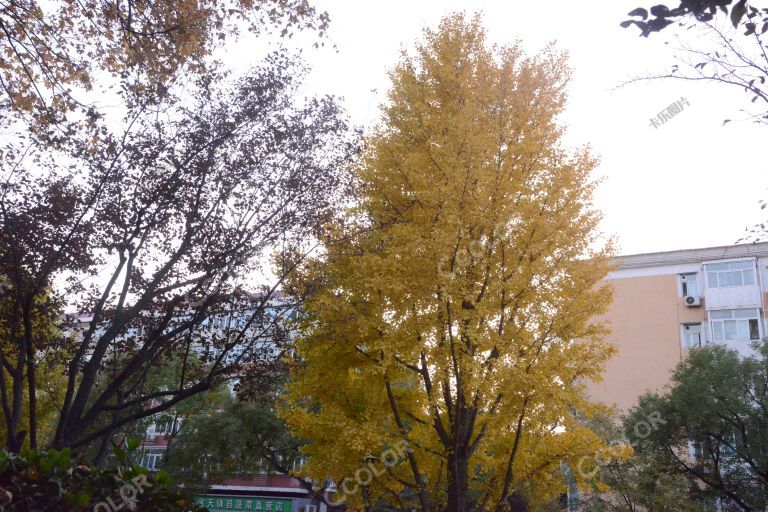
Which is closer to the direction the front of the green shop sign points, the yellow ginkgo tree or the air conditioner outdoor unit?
the yellow ginkgo tree

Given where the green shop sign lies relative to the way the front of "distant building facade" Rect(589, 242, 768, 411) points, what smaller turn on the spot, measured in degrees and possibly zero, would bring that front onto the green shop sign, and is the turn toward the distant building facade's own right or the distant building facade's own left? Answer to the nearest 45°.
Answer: approximately 90° to the distant building facade's own right

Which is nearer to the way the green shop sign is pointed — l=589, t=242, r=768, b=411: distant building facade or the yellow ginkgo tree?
the yellow ginkgo tree

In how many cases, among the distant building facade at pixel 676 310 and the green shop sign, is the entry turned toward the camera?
2

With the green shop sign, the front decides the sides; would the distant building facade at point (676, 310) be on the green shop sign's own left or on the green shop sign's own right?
on the green shop sign's own left

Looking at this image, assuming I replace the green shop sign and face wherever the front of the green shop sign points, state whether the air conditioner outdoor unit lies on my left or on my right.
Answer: on my left

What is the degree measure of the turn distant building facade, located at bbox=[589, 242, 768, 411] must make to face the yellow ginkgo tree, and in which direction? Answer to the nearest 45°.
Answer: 0° — it already faces it

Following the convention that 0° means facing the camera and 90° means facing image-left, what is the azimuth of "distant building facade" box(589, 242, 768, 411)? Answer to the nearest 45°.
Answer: approximately 0°

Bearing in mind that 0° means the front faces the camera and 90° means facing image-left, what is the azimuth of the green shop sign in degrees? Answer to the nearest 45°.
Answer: approximately 0°

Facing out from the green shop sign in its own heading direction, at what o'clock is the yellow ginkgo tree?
The yellow ginkgo tree is roughly at 12 o'clock from the green shop sign.
